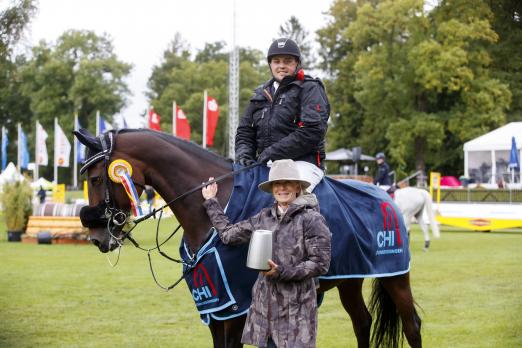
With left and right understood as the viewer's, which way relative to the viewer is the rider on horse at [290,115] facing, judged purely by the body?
facing the viewer and to the left of the viewer

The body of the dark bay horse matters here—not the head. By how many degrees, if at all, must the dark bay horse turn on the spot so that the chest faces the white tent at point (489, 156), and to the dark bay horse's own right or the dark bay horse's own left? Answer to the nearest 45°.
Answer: approximately 135° to the dark bay horse's own right

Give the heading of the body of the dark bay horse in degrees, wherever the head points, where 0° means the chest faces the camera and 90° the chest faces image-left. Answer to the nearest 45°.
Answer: approximately 90°

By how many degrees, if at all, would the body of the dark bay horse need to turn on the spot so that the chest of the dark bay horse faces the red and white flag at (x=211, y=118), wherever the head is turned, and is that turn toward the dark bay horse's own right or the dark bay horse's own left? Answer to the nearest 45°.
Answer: approximately 90° to the dark bay horse's own right

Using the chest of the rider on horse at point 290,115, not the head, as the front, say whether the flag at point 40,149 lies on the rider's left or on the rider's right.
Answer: on the rider's right

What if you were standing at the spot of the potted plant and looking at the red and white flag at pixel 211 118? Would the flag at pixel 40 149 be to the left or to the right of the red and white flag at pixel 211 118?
left
